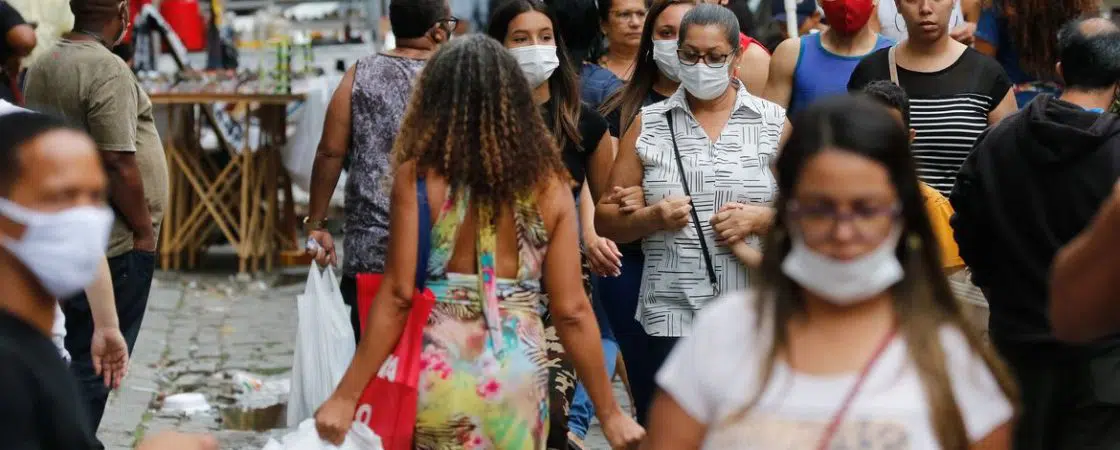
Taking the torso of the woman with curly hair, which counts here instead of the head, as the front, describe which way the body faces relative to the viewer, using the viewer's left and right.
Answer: facing away from the viewer

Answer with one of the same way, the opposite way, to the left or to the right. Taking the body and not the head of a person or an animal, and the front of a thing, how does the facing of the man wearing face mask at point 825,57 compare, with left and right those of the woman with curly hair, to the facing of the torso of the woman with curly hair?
the opposite way

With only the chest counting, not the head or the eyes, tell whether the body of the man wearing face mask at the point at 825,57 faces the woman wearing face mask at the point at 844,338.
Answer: yes

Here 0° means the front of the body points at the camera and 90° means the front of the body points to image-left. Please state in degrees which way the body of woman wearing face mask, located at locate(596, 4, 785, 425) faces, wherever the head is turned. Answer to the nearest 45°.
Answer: approximately 0°

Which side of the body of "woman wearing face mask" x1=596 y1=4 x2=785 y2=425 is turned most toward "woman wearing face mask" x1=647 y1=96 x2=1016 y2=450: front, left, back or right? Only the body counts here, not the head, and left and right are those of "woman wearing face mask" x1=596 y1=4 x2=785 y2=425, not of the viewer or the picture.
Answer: front

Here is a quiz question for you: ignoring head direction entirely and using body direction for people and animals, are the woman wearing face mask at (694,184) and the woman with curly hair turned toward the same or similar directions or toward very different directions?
very different directions

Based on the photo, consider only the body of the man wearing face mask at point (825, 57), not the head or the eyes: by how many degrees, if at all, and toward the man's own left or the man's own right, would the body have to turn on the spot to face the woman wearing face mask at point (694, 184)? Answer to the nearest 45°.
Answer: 0° — they already face them

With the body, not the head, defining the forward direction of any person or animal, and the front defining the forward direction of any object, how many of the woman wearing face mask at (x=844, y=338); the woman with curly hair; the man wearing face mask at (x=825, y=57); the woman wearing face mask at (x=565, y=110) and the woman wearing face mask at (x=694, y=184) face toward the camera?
4
